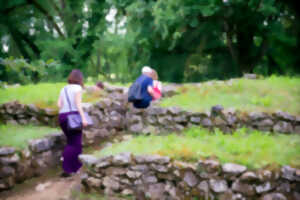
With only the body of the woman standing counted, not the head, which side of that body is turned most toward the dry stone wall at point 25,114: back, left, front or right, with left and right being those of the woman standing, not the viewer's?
left

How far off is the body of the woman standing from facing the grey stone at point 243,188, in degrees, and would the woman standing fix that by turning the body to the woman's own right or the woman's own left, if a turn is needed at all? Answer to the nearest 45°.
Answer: approximately 90° to the woman's own right

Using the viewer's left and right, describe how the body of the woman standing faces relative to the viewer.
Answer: facing away from the viewer and to the right of the viewer

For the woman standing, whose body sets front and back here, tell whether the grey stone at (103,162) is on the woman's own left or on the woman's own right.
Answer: on the woman's own right

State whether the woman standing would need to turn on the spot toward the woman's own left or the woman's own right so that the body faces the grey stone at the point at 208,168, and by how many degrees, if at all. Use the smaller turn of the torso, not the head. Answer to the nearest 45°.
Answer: approximately 90° to the woman's own right

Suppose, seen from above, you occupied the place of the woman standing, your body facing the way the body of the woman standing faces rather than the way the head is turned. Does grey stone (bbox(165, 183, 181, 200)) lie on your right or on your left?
on your right

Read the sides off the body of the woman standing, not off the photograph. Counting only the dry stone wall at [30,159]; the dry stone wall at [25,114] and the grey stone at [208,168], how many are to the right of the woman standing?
1

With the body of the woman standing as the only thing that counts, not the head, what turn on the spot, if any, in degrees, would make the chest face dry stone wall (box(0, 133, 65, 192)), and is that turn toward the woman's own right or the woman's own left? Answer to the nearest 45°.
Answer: approximately 135° to the woman's own left

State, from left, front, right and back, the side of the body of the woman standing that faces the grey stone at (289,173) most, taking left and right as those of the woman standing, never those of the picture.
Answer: right

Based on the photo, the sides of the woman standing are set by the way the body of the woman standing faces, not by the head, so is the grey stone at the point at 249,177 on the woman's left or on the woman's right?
on the woman's right
